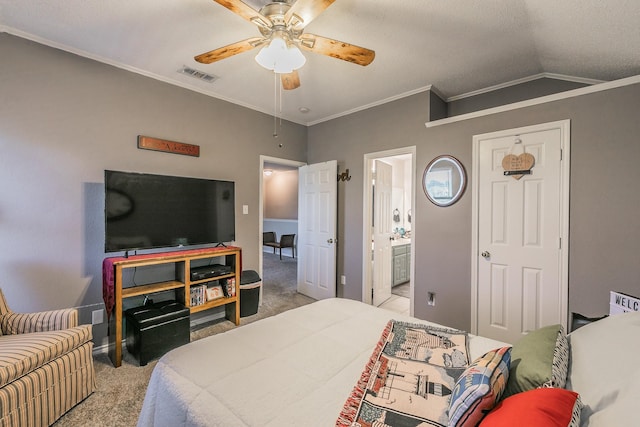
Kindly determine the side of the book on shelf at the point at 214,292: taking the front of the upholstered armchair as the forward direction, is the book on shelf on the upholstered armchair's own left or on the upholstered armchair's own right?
on the upholstered armchair's own left

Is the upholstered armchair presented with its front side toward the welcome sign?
yes

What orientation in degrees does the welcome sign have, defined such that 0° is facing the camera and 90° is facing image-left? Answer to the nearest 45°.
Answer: approximately 45°

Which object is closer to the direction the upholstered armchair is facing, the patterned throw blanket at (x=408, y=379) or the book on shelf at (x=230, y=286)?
the patterned throw blanket

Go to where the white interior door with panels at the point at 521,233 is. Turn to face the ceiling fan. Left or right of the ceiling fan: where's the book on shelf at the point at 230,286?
right

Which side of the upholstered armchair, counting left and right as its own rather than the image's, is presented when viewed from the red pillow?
front

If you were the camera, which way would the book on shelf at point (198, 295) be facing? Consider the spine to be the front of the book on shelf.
facing the viewer and to the right of the viewer
